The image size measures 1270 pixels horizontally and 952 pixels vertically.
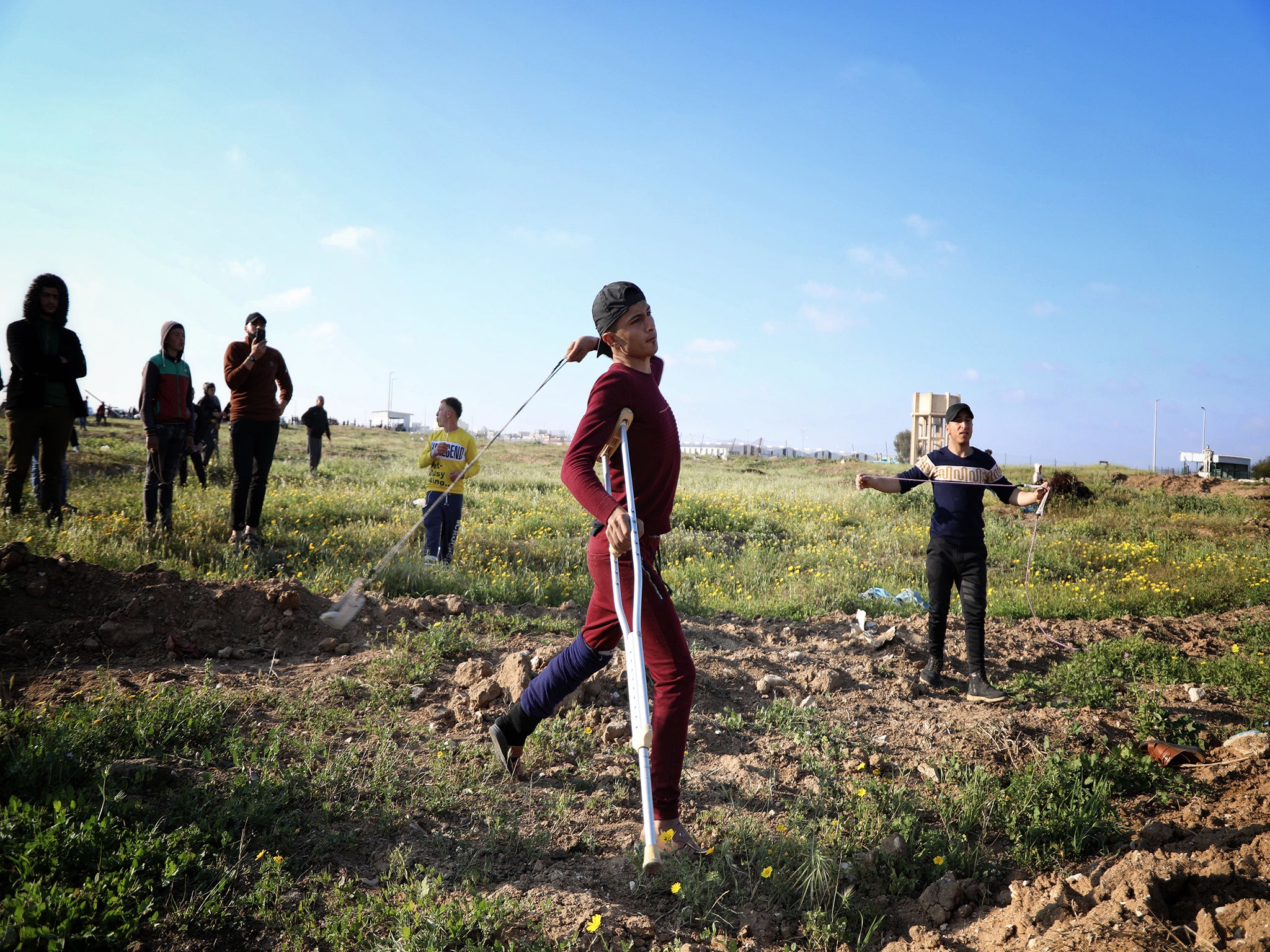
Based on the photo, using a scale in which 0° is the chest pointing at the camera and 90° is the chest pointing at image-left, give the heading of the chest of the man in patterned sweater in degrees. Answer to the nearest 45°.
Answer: approximately 0°

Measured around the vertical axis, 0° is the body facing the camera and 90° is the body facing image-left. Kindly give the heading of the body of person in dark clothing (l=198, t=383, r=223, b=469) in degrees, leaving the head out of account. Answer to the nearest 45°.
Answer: approximately 315°

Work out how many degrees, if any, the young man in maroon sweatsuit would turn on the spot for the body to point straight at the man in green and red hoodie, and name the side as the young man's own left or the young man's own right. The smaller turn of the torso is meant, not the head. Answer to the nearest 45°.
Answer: approximately 180°

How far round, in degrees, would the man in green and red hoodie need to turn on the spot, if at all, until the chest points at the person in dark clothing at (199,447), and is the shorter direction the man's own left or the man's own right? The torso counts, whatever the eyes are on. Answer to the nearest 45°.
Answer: approximately 135° to the man's own left

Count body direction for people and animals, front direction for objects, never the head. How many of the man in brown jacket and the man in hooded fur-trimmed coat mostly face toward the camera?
2
